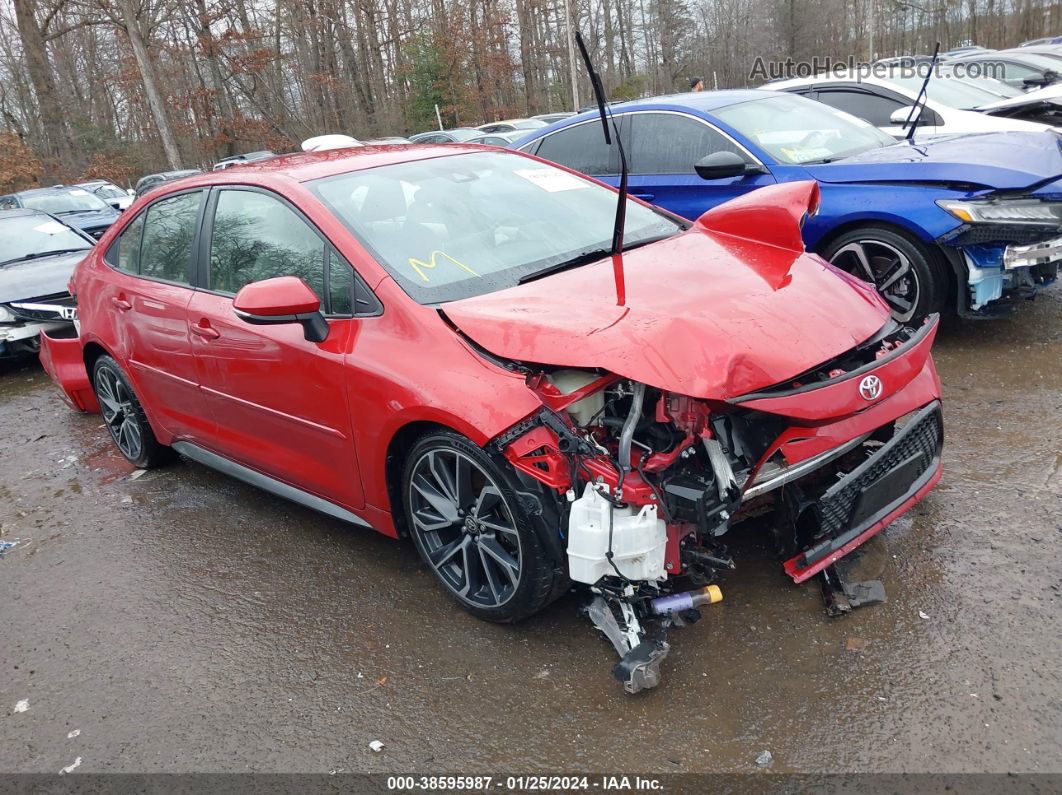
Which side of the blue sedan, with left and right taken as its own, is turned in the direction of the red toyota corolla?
right

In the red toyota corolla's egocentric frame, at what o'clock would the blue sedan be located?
The blue sedan is roughly at 9 o'clock from the red toyota corolla.

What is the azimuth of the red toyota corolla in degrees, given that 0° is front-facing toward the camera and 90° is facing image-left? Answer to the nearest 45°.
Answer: approximately 315°

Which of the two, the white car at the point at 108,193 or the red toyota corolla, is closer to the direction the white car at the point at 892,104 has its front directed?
the red toyota corolla

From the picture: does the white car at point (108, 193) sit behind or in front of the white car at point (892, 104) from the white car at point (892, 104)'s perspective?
behind

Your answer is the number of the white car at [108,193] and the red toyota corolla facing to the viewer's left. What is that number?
0

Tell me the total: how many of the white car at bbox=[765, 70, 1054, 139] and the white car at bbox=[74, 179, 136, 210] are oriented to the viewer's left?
0

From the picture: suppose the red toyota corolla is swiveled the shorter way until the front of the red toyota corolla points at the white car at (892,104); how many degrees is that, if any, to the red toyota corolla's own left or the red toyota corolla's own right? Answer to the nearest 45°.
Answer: approximately 90° to the red toyota corolla's own left

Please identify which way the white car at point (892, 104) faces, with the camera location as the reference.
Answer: facing the viewer and to the right of the viewer

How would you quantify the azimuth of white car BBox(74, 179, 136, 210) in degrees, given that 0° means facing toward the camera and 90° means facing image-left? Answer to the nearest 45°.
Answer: approximately 315°

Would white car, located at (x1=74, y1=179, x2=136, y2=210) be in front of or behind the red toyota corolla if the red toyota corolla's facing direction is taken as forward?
behind
